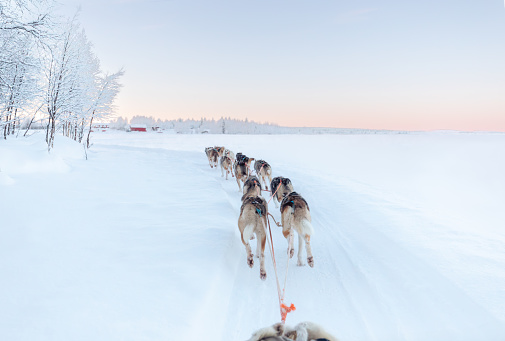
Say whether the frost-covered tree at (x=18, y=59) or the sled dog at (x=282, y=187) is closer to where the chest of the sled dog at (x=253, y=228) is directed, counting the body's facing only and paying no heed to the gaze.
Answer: the sled dog

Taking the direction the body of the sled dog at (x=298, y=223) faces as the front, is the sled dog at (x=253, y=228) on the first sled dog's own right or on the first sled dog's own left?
on the first sled dog's own left

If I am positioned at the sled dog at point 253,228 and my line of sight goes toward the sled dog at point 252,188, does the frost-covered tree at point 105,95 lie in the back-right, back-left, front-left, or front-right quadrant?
front-left

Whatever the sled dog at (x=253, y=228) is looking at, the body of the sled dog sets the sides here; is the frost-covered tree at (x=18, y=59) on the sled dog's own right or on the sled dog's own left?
on the sled dog's own left

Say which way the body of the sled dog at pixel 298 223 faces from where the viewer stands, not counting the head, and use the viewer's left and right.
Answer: facing away from the viewer

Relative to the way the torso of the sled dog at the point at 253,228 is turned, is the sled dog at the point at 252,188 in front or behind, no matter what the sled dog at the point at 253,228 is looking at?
in front

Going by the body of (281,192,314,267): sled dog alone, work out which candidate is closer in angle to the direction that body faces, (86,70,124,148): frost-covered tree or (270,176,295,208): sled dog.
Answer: the sled dog

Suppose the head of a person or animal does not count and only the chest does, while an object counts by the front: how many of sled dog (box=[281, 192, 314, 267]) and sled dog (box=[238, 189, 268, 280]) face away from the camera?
2

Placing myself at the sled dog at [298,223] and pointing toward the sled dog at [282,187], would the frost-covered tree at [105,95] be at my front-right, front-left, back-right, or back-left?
front-left

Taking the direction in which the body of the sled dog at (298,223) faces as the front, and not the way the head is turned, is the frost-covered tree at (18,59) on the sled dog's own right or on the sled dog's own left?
on the sled dog's own left

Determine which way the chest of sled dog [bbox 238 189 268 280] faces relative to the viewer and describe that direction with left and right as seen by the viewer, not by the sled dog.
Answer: facing away from the viewer

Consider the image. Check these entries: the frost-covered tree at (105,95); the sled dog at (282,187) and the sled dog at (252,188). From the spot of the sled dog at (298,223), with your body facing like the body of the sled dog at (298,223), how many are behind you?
0

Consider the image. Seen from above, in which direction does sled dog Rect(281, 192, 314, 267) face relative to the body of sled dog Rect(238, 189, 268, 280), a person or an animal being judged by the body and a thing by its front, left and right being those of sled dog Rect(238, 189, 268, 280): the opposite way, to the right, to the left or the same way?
the same way
